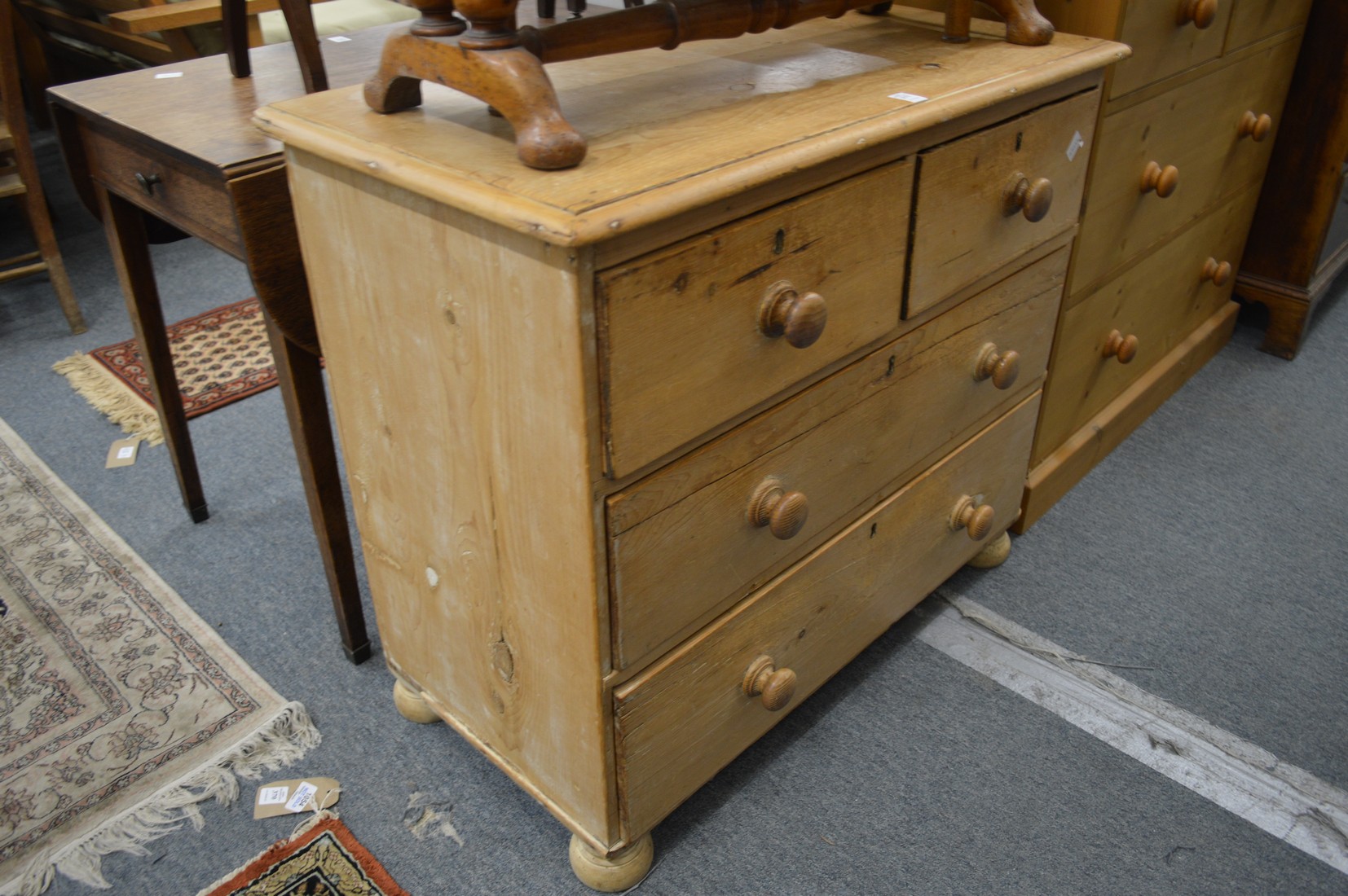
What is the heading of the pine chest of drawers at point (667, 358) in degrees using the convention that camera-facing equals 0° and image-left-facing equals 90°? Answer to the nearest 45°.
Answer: approximately 315°

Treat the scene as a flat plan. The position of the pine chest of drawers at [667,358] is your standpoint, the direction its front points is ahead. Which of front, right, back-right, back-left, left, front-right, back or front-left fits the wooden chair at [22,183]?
back

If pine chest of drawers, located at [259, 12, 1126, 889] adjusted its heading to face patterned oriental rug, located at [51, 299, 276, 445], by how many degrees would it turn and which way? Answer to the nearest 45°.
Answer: approximately 180°

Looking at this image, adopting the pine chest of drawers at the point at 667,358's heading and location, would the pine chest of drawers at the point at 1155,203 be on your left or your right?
on your left

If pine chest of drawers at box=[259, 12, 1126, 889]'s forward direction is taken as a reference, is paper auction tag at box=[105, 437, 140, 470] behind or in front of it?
behind

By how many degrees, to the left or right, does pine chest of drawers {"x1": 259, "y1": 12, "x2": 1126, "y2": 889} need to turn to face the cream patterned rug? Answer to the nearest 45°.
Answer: approximately 135° to its right
